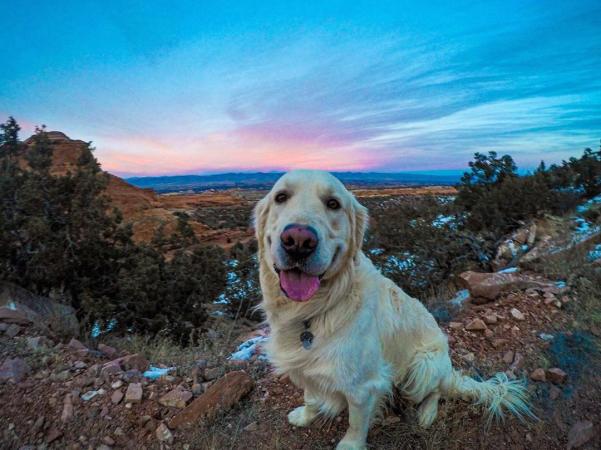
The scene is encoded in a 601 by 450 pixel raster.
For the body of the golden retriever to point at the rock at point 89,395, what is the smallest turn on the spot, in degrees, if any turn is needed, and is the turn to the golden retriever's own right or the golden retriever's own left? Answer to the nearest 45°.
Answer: approximately 45° to the golden retriever's own right

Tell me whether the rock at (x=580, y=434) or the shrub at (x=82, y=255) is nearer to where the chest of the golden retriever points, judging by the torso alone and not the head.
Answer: the shrub

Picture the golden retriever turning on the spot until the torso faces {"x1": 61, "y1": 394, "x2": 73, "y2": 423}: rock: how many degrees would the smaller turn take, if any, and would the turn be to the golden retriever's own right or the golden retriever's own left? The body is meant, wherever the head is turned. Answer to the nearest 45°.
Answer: approximately 45° to the golden retriever's own right

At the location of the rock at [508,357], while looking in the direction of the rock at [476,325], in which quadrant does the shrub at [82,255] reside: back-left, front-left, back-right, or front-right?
front-left

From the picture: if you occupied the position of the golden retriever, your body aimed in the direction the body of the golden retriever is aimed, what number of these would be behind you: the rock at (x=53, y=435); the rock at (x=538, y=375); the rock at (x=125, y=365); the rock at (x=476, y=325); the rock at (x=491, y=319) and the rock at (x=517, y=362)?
4

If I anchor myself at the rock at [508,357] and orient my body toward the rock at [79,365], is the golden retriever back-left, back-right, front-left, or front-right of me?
front-left

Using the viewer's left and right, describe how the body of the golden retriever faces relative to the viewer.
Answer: facing the viewer and to the left of the viewer

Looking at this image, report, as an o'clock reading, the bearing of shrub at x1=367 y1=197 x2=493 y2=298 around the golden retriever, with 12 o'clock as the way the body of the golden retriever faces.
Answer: The shrub is roughly at 5 o'clock from the golden retriever.

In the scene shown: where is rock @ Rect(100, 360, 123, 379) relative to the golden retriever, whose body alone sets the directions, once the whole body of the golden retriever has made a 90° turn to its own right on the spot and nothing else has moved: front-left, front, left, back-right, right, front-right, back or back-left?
front-left

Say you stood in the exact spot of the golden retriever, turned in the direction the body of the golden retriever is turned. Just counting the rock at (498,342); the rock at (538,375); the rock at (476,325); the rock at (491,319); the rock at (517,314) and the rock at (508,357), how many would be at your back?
6

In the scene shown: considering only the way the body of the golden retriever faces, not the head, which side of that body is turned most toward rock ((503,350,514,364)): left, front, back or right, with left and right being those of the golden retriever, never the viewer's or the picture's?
back

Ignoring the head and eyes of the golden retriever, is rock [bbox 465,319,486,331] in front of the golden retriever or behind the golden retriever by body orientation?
behind

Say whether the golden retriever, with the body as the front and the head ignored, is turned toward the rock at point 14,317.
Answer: no

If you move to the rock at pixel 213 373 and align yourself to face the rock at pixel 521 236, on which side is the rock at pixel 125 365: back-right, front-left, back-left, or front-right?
back-left

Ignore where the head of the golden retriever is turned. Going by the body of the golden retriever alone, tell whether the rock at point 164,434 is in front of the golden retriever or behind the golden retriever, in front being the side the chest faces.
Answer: in front

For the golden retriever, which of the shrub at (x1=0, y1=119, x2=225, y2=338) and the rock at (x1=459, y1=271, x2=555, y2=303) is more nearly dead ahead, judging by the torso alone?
the shrub

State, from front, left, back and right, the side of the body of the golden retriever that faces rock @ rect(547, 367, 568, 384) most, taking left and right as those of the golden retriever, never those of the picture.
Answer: back
